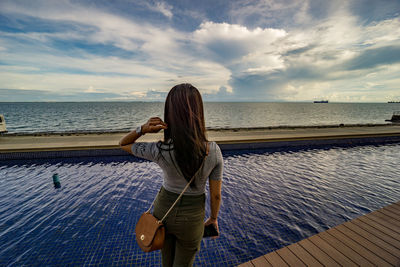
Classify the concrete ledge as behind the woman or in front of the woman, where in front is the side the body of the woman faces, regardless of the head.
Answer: in front

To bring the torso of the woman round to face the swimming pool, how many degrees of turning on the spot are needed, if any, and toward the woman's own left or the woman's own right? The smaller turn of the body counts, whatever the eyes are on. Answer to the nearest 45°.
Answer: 0° — they already face it

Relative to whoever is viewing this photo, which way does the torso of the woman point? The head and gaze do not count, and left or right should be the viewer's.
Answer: facing away from the viewer

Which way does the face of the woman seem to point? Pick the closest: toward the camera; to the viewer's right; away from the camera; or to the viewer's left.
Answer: away from the camera
